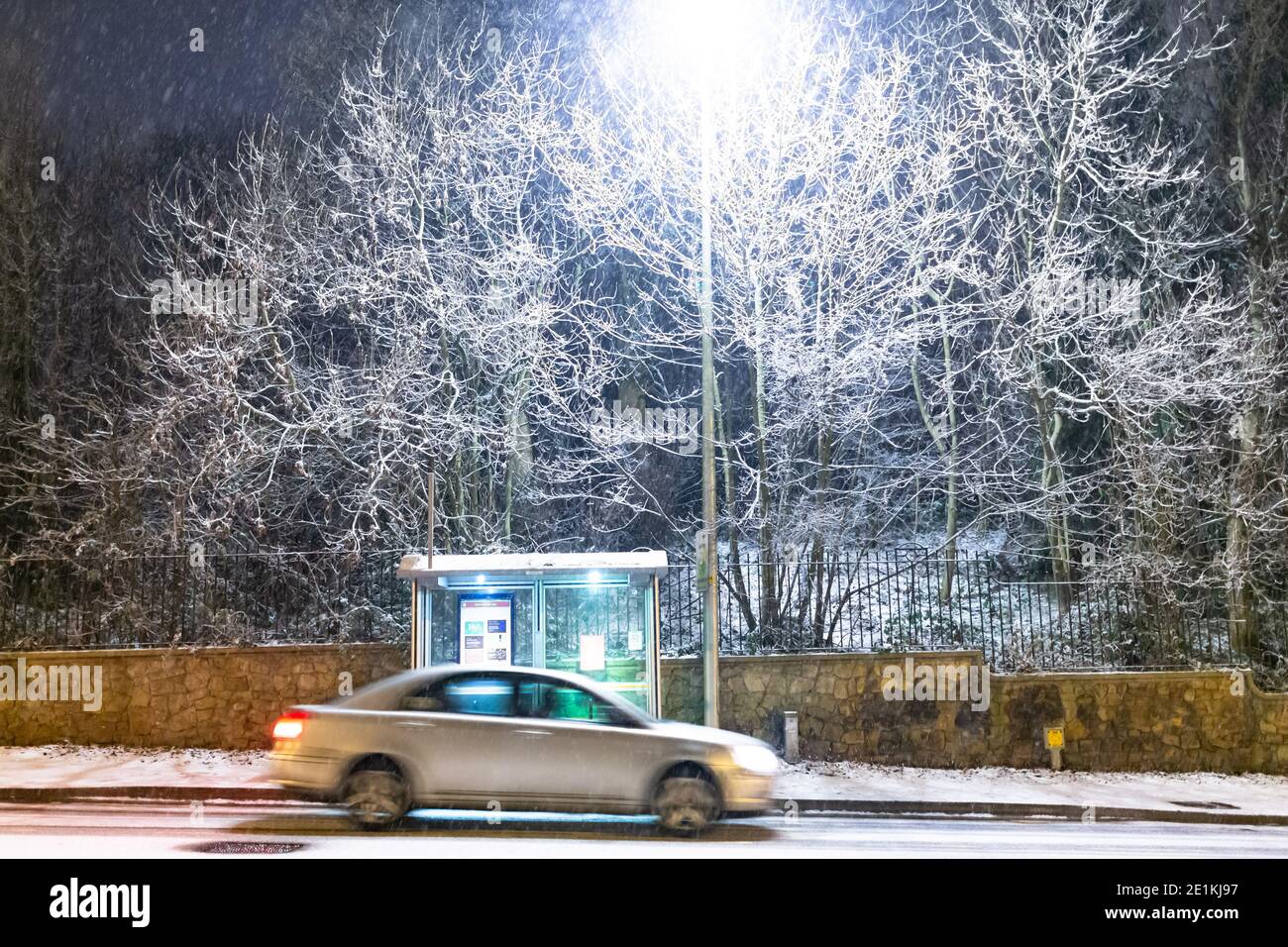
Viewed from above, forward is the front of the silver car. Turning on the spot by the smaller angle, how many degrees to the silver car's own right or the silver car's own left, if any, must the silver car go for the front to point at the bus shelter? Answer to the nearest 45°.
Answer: approximately 90° to the silver car's own left

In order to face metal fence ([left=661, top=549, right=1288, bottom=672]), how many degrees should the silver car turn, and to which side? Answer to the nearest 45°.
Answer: approximately 45° to its left

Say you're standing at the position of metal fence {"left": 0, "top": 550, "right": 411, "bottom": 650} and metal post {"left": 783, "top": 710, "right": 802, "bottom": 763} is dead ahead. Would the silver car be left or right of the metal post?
right

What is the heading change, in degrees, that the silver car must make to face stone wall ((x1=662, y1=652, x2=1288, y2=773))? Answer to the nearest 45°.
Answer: approximately 45° to its left

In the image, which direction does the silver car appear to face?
to the viewer's right

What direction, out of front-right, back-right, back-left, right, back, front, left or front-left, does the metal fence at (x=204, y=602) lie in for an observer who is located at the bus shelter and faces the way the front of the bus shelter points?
back-right

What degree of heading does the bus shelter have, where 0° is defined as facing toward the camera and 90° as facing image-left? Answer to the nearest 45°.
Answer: approximately 0°

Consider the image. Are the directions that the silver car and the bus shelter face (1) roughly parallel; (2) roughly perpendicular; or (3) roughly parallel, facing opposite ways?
roughly perpendicular

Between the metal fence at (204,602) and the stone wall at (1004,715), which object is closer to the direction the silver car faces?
the stone wall
